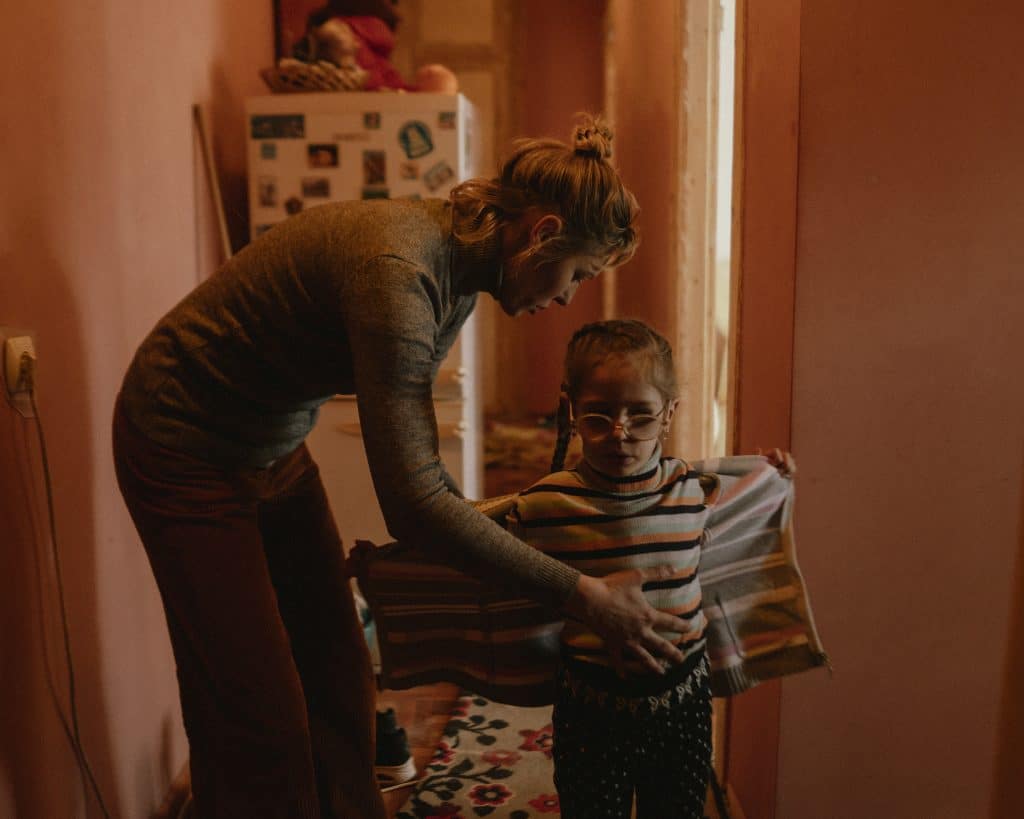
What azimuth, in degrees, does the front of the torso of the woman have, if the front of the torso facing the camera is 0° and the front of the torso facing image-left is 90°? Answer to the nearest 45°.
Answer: approximately 270°

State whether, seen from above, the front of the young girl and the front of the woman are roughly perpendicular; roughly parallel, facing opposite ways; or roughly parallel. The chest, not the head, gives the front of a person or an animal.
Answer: roughly perpendicular

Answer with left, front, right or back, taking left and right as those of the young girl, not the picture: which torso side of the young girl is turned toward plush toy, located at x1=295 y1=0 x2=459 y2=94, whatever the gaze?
back

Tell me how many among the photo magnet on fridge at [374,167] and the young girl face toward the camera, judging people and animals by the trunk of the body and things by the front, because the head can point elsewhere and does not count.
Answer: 2

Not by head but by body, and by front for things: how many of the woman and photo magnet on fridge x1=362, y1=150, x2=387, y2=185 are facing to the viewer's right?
1

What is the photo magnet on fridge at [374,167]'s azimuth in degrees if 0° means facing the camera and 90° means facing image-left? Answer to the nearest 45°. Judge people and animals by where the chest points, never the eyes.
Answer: approximately 0°

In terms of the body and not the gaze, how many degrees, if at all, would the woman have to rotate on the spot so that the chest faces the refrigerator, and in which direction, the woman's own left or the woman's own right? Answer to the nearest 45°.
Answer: approximately 90° to the woman's own left

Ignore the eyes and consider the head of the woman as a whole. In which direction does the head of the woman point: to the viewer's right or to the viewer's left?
to the viewer's right

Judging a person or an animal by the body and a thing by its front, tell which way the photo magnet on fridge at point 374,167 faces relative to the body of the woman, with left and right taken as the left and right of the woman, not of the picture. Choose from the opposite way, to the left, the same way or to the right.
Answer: to the right
